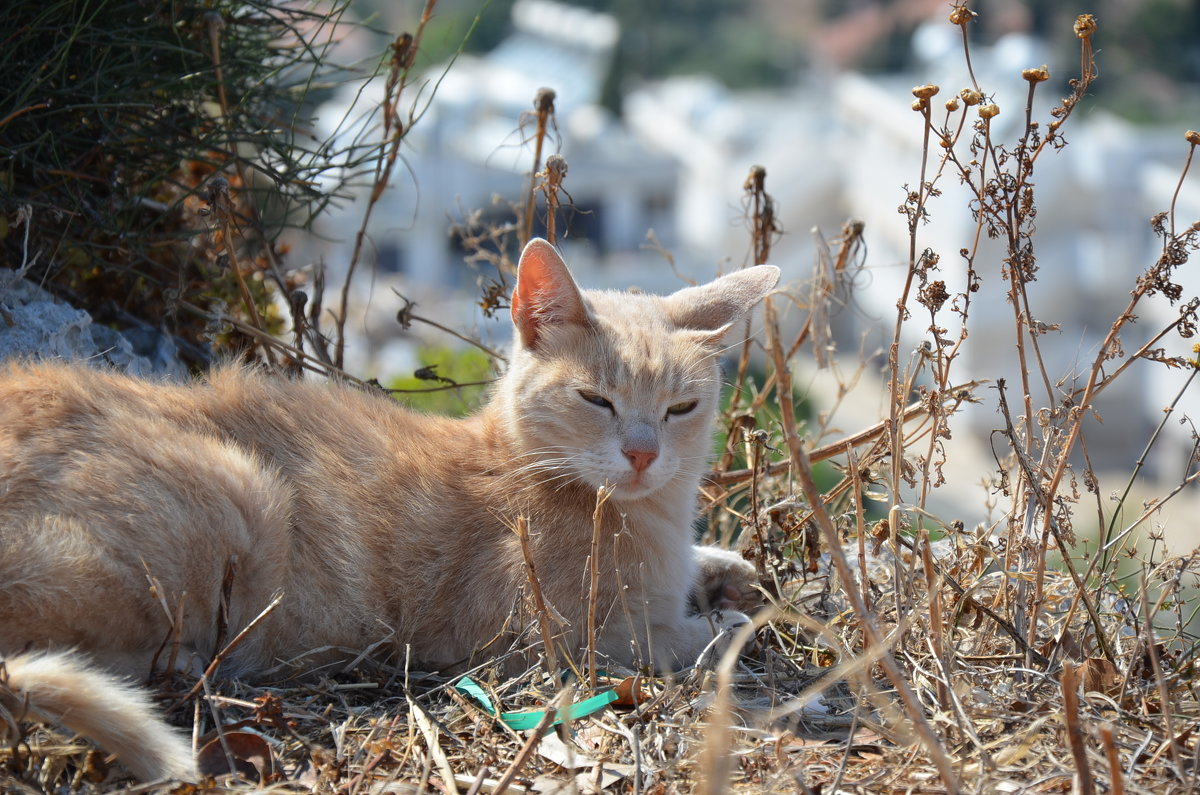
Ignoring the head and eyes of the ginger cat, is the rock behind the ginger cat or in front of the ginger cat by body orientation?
behind

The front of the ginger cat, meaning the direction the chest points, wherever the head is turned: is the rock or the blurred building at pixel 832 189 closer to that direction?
the blurred building

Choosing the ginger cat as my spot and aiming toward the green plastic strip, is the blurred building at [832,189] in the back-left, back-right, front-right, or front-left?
back-left

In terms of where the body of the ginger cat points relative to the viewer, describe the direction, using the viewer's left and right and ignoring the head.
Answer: facing to the right of the viewer

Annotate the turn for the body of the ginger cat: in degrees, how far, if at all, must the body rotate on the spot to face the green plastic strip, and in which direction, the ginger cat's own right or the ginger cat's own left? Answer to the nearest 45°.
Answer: approximately 45° to the ginger cat's own right

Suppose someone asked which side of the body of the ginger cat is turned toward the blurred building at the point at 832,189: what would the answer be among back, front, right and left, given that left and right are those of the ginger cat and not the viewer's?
left
